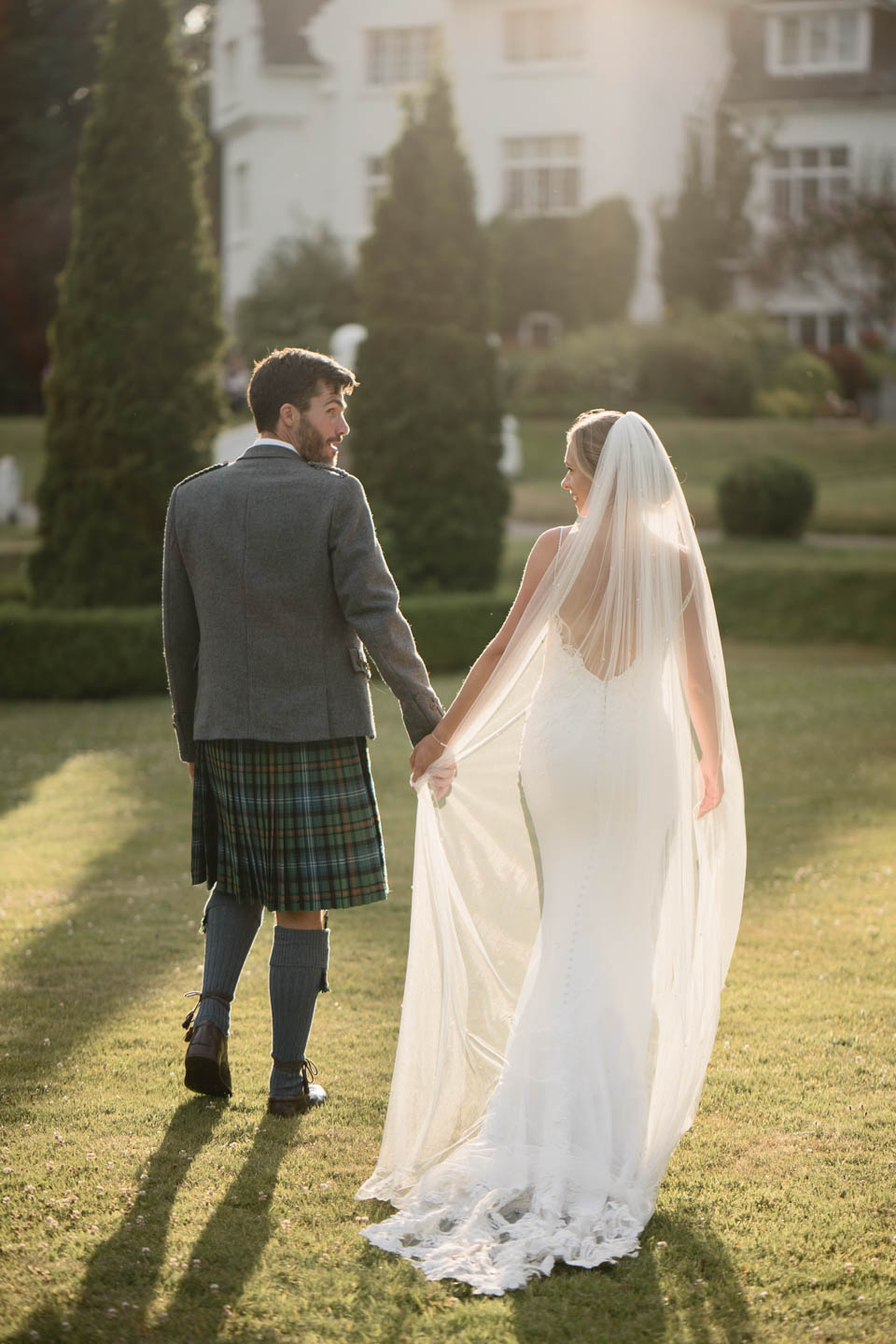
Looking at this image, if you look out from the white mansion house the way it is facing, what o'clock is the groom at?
The groom is roughly at 12 o'clock from the white mansion house.

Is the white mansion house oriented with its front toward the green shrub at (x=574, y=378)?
yes

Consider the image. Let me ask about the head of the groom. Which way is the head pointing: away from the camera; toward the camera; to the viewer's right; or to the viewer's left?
to the viewer's right

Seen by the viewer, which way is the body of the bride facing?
away from the camera

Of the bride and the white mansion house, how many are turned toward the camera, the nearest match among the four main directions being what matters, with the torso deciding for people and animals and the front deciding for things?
1

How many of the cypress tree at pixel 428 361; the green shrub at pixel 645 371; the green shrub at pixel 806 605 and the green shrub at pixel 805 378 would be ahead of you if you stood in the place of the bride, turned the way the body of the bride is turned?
4

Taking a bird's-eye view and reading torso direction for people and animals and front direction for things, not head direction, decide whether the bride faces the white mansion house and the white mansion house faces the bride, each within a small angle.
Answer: yes

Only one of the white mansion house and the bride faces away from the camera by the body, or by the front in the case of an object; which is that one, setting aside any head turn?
the bride

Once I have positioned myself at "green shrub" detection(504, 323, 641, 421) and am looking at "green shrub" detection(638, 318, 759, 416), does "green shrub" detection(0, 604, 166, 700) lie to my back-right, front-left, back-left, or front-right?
back-right

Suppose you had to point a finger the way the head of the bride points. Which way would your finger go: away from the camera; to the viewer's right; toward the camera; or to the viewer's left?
to the viewer's left

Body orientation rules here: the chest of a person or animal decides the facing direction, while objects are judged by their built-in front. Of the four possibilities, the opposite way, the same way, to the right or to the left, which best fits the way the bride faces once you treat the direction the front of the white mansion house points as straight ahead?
the opposite way

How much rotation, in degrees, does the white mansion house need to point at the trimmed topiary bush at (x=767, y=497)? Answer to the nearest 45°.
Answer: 0° — it already faces it

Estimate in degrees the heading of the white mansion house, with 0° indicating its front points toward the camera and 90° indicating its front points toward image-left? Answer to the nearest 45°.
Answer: approximately 0°
